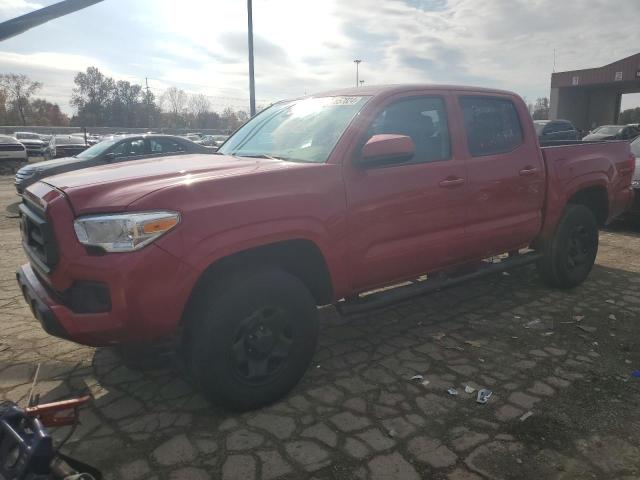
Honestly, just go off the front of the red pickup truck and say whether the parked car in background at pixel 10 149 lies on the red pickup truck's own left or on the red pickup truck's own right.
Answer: on the red pickup truck's own right

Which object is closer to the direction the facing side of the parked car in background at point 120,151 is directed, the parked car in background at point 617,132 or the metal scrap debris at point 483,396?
the metal scrap debris

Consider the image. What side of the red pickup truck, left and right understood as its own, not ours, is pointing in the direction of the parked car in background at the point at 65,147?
right

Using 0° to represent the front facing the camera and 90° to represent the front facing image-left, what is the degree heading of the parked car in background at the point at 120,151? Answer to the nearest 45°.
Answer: approximately 45°

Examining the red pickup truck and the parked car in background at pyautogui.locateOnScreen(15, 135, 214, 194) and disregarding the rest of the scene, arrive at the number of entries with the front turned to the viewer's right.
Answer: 0

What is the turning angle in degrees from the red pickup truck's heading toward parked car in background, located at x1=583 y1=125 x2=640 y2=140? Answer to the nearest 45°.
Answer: approximately 180°

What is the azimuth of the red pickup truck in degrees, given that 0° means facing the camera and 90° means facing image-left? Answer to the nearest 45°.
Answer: approximately 45°
